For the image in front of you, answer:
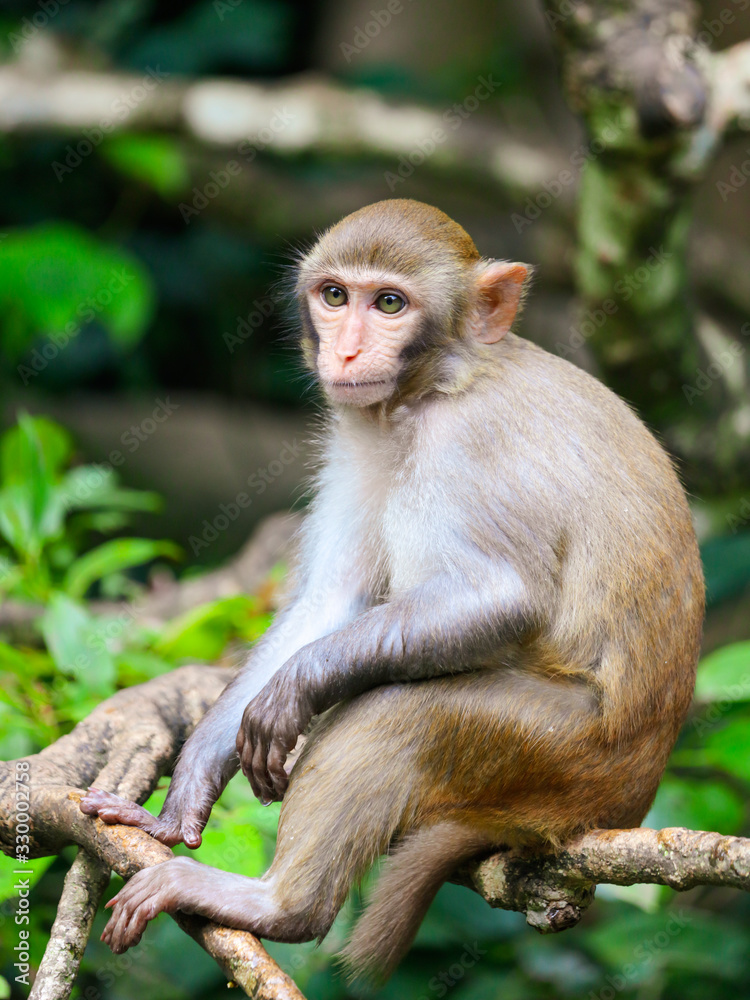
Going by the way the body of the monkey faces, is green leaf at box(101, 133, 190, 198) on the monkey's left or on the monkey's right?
on the monkey's right

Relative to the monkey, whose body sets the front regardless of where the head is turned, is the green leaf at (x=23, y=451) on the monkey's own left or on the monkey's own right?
on the monkey's own right

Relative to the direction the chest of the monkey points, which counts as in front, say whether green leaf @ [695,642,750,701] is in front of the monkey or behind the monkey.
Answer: behind

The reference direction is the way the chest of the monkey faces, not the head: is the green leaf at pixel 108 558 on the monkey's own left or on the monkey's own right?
on the monkey's own right

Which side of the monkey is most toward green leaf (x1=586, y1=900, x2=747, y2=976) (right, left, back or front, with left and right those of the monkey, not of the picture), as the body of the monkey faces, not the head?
back

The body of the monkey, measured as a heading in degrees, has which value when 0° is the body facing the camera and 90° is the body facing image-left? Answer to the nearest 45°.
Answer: approximately 45°

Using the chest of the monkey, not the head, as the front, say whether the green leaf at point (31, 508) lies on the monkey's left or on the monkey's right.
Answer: on the monkey's right
